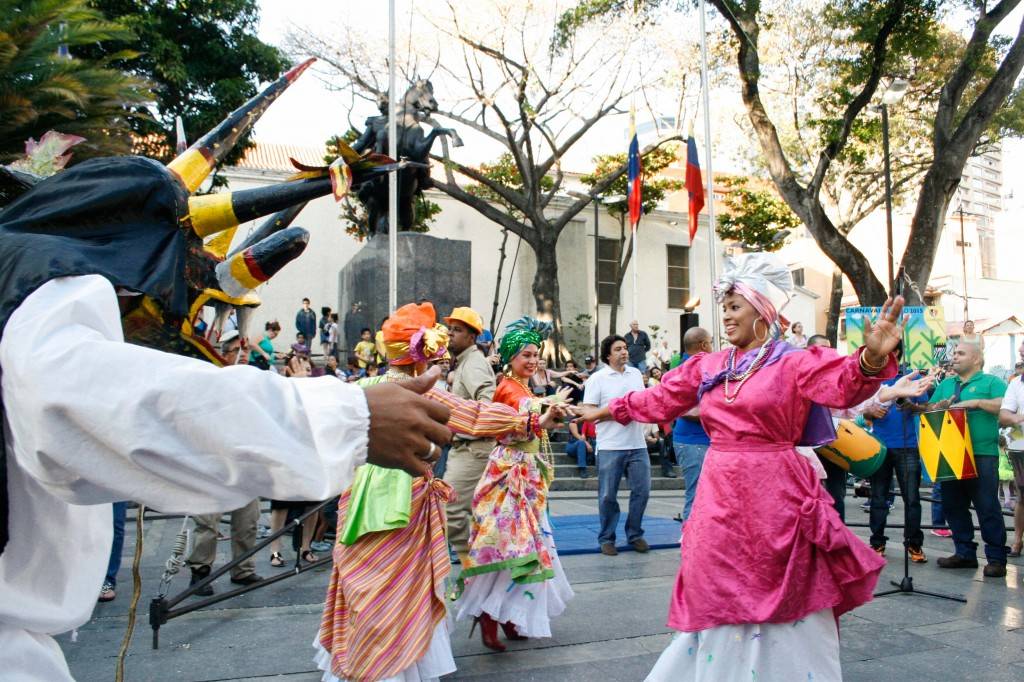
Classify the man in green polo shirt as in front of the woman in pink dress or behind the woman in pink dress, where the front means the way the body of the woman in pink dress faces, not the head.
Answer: behind

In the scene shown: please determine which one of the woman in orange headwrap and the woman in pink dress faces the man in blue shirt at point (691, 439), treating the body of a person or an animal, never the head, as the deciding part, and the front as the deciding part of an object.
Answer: the woman in orange headwrap

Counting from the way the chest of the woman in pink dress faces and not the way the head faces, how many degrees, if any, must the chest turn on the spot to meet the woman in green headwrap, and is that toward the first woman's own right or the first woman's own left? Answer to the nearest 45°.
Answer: approximately 90° to the first woman's own right

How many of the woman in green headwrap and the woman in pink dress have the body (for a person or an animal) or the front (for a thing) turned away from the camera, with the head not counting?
0

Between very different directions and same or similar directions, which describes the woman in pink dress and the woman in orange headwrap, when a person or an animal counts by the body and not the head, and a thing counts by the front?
very different directions

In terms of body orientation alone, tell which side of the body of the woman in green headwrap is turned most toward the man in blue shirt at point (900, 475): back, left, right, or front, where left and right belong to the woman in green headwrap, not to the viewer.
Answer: left

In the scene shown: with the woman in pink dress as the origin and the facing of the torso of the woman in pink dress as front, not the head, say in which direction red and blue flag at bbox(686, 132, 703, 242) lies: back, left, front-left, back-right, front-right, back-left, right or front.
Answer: back-right

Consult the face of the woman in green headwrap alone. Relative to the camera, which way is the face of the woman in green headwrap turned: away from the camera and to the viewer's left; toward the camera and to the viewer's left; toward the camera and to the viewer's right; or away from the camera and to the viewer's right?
toward the camera and to the viewer's right

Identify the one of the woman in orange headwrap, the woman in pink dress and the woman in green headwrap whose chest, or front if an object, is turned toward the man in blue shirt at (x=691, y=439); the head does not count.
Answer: the woman in orange headwrap

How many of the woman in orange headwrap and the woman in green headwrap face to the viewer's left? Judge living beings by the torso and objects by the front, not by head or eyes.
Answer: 0

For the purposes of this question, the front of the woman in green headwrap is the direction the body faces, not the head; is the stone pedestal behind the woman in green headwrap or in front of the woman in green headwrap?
behind

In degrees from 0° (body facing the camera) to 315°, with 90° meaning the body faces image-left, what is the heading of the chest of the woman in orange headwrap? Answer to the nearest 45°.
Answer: approximately 225°

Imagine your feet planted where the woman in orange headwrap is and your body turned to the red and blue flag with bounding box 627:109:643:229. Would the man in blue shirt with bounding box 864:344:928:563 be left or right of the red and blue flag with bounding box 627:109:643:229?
right
